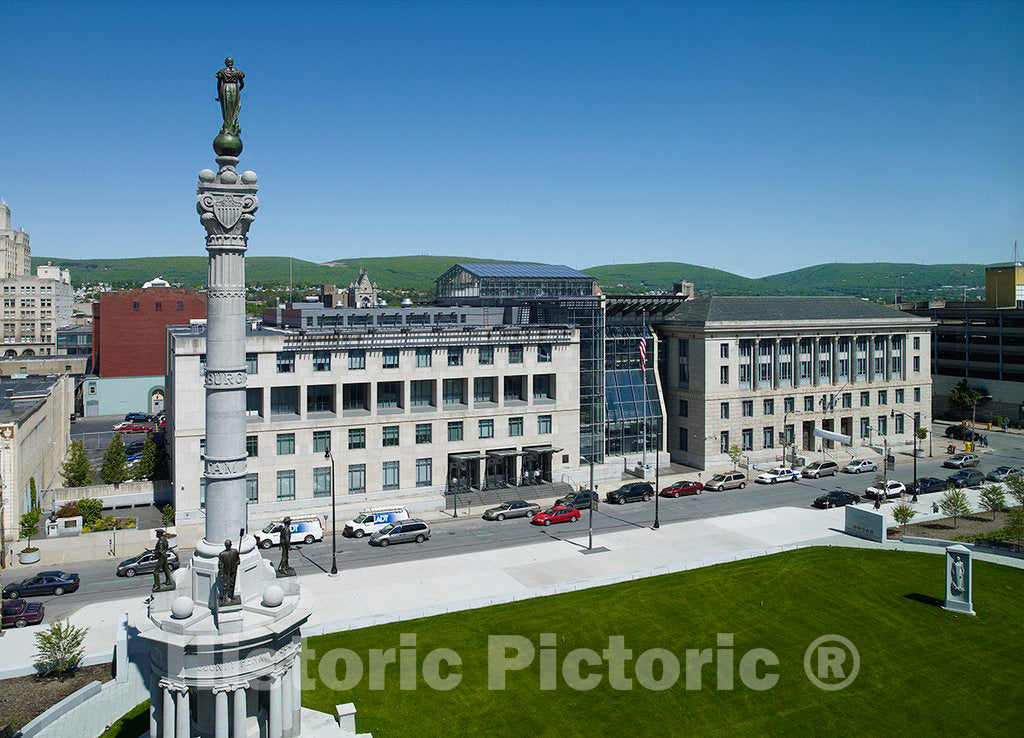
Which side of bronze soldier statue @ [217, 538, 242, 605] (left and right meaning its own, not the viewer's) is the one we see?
front

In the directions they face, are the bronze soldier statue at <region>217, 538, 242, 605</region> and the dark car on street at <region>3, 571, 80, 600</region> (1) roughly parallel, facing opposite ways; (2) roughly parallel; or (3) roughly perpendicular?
roughly perpendicular

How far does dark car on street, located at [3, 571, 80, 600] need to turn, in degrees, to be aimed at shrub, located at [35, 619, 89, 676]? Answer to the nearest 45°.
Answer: approximately 90° to its left

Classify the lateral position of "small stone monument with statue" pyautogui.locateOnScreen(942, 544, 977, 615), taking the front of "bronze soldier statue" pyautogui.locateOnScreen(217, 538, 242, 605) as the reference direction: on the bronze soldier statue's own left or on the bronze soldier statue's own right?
on the bronze soldier statue's own left

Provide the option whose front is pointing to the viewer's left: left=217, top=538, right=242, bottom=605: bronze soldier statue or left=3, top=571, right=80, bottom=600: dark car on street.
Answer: the dark car on street

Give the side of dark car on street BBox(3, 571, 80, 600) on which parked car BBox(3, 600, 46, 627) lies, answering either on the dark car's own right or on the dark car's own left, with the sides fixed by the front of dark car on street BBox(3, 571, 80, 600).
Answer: on the dark car's own left

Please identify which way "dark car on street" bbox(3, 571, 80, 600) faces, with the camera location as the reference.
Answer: facing to the left of the viewer
